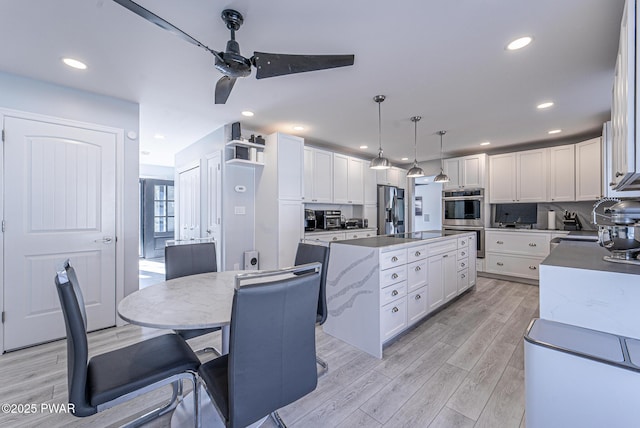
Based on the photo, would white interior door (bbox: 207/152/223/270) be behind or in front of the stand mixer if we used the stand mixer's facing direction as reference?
in front

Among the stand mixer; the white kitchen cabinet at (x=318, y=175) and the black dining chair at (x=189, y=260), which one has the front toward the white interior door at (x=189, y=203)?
the stand mixer

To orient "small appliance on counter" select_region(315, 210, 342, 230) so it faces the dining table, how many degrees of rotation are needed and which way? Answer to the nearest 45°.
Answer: approximately 45° to its right

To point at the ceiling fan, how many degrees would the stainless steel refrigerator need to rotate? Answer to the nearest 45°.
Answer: approximately 45° to its right

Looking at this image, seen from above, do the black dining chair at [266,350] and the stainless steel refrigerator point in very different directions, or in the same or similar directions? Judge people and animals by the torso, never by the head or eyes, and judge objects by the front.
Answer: very different directions

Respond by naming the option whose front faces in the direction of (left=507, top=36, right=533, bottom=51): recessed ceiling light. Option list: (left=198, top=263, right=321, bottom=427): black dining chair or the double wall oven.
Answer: the double wall oven

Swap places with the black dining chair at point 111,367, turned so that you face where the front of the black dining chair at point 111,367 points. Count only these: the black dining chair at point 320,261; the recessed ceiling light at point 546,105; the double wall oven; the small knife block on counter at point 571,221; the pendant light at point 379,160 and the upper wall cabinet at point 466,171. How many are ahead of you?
6

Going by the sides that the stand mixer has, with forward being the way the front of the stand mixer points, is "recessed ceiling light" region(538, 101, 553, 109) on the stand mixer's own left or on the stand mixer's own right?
on the stand mixer's own right

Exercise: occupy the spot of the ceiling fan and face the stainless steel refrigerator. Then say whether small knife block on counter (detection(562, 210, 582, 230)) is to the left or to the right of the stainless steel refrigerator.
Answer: right

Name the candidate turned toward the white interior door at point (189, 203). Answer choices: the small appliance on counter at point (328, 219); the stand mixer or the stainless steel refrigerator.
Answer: the stand mixer

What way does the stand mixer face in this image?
to the viewer's left

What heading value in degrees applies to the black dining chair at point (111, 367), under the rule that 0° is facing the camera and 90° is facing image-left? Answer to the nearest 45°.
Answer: approximately 270°

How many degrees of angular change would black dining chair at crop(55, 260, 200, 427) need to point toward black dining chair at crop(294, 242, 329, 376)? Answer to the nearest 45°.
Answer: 0° — it already faces it

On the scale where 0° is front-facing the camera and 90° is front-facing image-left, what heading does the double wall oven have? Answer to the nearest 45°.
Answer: approximately 0°

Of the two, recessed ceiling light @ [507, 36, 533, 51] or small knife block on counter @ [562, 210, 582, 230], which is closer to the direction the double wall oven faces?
the recessed ceiling light

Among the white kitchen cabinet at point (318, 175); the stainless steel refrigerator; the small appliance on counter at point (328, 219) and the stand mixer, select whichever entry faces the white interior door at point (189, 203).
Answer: the stand mixer

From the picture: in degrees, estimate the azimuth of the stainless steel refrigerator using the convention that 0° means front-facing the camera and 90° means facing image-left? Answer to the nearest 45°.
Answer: approximately 315°
